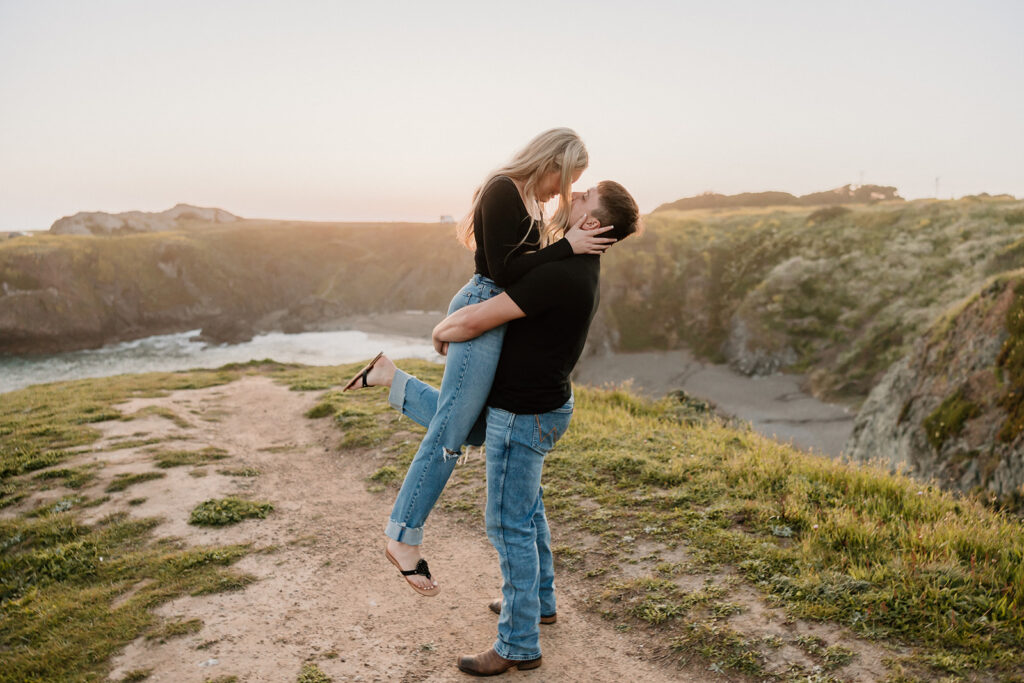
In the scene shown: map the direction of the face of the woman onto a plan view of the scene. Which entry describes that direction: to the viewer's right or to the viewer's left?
to the viewer's right

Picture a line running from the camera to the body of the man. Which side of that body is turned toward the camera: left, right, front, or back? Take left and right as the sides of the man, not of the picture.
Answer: left

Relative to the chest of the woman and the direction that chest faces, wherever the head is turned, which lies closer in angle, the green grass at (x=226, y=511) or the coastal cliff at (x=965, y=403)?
the coastal cliff

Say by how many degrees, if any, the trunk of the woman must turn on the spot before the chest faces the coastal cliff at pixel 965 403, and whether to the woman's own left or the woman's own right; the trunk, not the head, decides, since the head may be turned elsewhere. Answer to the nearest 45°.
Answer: approximately 45° to the woman's own left

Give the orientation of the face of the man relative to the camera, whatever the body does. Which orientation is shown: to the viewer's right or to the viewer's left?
to the viewer's left

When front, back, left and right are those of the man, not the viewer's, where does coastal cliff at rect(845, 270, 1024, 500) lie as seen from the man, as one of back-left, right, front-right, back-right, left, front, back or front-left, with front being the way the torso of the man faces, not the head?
back-right

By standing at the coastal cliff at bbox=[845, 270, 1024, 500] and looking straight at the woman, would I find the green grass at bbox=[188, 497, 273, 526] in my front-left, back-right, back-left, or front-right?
front-right

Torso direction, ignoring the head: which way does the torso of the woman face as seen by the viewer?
to the viewer's right
